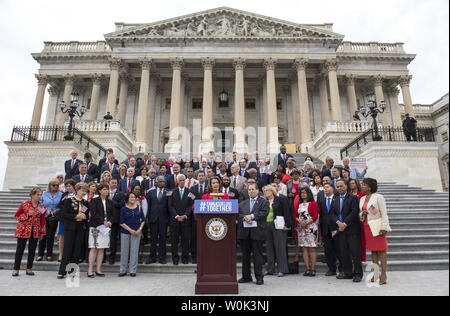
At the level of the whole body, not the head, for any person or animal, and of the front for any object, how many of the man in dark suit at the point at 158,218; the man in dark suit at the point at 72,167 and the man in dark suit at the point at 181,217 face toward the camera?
3

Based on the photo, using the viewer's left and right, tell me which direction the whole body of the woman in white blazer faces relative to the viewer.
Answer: facing the viewer and to the left of the viewer

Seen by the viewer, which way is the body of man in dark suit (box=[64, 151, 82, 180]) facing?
toward the camera

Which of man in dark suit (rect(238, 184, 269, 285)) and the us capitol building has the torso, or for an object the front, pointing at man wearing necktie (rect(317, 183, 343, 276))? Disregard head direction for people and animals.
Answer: the us capitol building

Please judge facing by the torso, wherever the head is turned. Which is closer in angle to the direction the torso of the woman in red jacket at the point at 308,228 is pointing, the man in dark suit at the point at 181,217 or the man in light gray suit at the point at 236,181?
the man in dark suit

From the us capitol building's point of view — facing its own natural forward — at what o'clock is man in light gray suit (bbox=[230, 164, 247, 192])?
The man in light gray suit is roughly at 12 o'clock from the us capitol building.

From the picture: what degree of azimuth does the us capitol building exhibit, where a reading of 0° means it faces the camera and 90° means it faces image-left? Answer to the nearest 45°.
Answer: approximately 0°

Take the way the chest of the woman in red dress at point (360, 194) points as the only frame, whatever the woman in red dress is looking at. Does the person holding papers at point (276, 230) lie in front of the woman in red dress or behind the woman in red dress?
in front

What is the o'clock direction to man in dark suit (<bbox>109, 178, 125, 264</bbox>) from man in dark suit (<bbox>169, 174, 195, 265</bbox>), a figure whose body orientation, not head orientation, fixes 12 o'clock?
man in dark suit (<bbox>109, 178, 125, 264</bbox>) is roughly at 3 o'clock from man in dark suit (<bbox>169, 174, 195, 265</bbox>).

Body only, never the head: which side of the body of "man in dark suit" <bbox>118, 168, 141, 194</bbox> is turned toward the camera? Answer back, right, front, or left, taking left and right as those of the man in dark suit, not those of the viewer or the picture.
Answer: front

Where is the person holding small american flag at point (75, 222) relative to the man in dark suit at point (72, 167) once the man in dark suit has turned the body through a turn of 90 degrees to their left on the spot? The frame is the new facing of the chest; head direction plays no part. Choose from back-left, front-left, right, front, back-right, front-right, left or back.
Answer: right

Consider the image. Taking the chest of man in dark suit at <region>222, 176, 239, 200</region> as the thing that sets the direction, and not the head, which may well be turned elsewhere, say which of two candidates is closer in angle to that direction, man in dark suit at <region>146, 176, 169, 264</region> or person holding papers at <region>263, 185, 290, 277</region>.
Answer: the person holding papers

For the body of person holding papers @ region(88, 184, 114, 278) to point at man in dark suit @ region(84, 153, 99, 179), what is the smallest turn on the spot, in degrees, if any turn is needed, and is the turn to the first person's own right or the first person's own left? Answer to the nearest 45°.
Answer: approximately 135° to the first person's own left

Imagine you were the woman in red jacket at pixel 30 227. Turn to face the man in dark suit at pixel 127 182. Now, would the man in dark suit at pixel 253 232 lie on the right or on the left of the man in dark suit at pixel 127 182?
right

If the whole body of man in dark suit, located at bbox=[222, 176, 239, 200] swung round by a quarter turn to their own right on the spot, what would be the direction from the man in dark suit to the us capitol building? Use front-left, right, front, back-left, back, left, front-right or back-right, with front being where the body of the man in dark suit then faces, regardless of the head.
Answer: right
